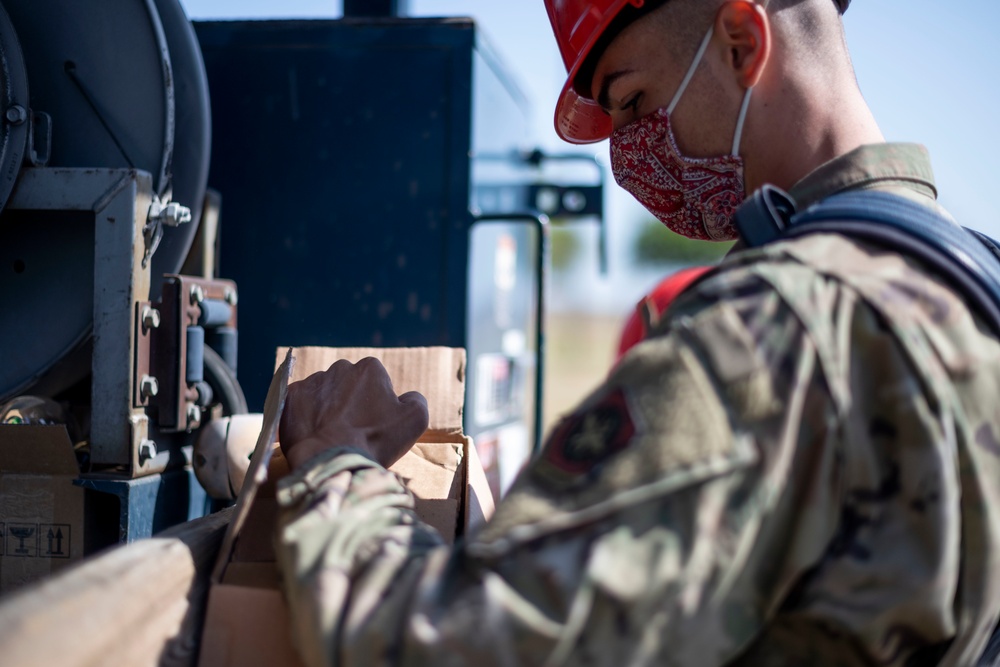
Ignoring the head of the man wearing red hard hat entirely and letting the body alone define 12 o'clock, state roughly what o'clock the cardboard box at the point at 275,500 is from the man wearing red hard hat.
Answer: The cardboard box is roughly at 1 o'clock from the man wearing red hard hat.

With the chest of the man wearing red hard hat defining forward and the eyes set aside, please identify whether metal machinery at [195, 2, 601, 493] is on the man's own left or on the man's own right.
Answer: on the man's own right

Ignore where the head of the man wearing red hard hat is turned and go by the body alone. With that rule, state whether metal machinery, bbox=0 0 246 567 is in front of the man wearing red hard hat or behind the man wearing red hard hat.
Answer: in front

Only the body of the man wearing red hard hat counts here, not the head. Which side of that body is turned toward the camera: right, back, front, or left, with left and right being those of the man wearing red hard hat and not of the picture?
left

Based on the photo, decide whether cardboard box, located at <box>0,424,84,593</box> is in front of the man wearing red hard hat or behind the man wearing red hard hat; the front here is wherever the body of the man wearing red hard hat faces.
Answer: in front

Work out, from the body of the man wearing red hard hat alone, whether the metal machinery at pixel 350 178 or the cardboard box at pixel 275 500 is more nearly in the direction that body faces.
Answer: the cardboard box

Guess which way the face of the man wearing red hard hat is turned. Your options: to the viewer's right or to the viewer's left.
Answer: to the viewer's left
